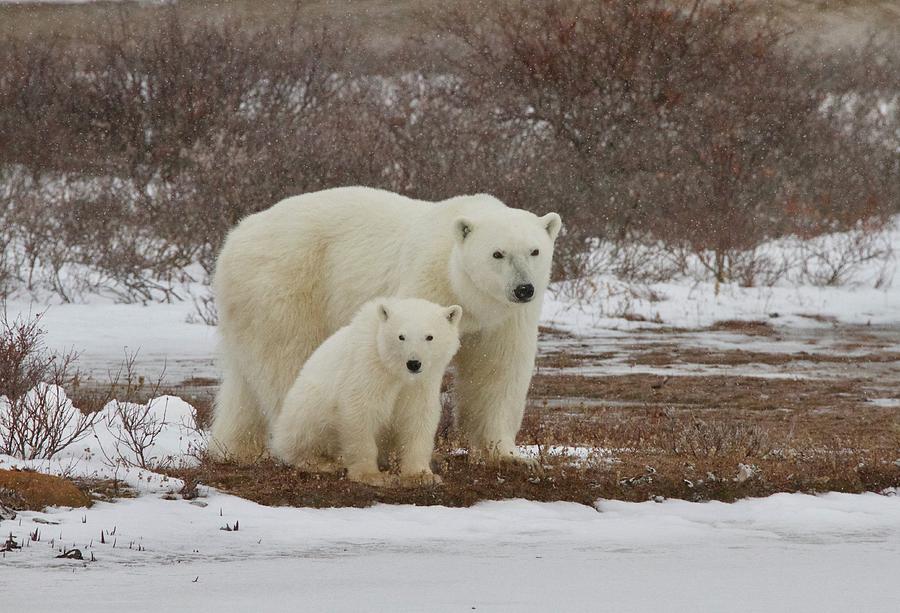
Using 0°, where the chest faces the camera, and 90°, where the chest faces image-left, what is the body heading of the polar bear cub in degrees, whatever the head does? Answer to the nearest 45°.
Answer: approximately 315°

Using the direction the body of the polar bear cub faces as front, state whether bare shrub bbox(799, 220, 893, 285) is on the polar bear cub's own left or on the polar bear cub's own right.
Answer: on the polar bear cub's own left

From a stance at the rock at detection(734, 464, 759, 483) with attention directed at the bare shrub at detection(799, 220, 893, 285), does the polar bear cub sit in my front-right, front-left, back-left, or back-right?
back-left

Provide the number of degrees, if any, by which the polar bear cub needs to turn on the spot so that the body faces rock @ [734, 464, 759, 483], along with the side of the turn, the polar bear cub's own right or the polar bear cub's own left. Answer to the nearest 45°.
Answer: approximately 45° to the polar bear cub's own left

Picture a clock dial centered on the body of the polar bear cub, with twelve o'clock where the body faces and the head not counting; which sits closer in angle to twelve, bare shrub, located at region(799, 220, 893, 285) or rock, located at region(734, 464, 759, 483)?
the rock
